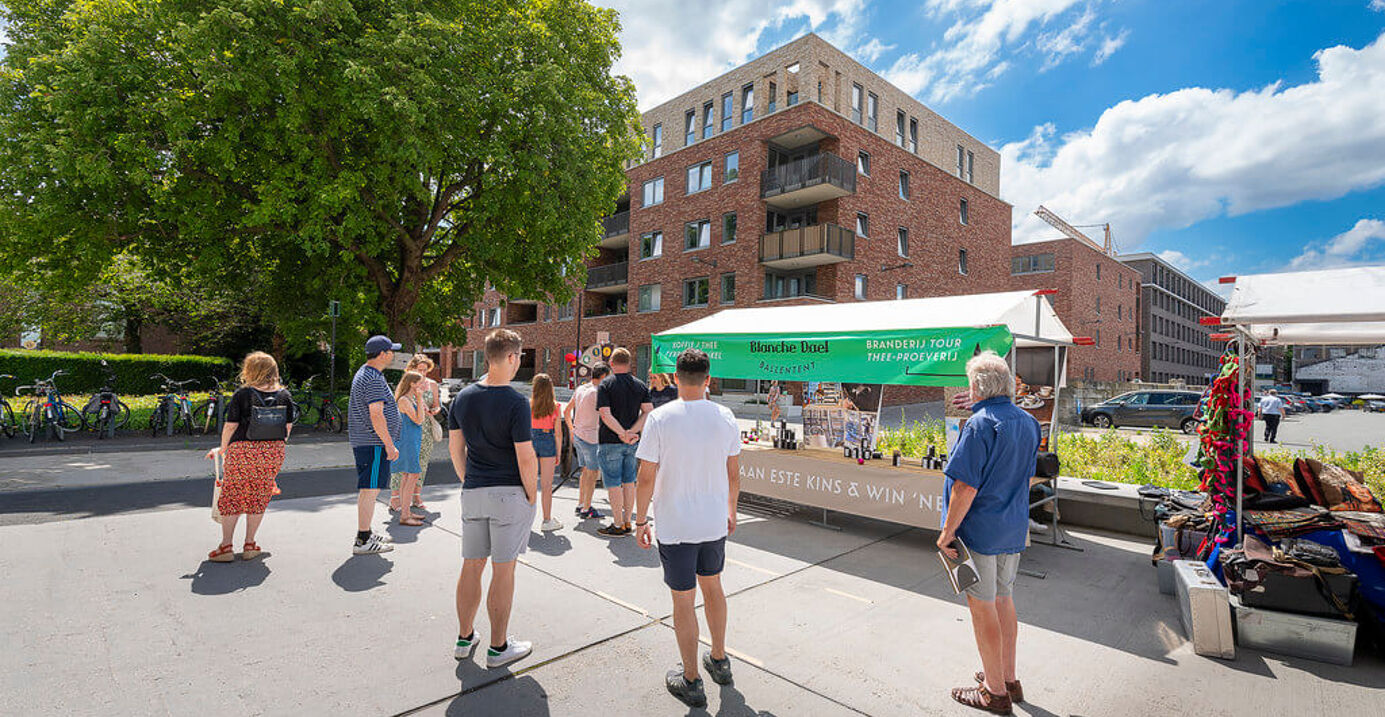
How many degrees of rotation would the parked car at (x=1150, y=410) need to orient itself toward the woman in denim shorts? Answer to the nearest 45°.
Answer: approximately 90° to its left

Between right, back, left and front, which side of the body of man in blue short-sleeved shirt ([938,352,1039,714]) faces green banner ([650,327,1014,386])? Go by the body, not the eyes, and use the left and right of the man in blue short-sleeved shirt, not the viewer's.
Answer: front

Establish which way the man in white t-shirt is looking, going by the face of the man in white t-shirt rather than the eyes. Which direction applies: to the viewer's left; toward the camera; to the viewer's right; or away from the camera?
away from the camera

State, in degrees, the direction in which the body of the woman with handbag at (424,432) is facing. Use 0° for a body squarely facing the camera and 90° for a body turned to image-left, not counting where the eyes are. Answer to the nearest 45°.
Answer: approximately 45°

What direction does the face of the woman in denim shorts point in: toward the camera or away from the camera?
away from the camera

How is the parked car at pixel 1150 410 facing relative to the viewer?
to the viewer's left

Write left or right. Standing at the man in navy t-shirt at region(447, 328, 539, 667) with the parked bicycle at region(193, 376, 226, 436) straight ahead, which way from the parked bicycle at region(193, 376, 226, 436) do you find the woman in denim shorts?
right

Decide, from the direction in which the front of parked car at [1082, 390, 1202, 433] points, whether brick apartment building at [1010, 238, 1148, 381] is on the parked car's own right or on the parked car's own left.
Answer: on the parked car's own right

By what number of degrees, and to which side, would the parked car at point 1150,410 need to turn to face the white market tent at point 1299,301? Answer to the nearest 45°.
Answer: approximately 90° to its left

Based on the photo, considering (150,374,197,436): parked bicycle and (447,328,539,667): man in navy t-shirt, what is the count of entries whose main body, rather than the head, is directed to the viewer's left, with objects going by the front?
0

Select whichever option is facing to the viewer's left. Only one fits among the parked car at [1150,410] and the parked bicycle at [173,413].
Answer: the parked car

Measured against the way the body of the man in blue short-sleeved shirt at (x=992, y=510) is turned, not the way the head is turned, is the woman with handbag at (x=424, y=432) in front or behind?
in front

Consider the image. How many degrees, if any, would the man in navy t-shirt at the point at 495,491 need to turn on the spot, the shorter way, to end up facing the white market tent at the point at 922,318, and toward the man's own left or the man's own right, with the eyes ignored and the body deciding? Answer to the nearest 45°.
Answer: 0° — they already face it

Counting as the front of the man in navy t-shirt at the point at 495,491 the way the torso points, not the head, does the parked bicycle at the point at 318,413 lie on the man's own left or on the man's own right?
on the man's own left

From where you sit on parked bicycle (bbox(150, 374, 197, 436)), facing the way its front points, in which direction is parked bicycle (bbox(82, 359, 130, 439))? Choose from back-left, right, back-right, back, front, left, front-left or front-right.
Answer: left

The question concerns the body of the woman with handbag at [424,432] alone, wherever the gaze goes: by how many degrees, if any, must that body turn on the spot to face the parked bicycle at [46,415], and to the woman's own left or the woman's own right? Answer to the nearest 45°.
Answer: approximately 90° to the woman's own right
